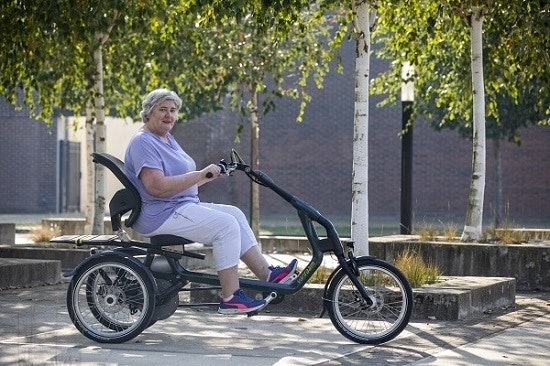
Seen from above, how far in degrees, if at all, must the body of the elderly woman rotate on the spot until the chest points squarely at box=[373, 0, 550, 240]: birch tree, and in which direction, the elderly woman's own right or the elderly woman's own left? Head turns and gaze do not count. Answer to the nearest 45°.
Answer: approximately 45° to the elderly woman's own left

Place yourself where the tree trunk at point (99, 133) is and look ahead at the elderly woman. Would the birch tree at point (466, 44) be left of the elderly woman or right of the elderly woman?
left

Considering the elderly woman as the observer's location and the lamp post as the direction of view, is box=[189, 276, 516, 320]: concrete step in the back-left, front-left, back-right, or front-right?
front-right

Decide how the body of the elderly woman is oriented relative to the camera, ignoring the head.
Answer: to the viewer's right

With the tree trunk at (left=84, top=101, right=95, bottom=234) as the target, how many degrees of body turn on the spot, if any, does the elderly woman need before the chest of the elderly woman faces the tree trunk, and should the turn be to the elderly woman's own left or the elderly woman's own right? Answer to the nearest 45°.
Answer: approximately 90° to the elderly woman's own left

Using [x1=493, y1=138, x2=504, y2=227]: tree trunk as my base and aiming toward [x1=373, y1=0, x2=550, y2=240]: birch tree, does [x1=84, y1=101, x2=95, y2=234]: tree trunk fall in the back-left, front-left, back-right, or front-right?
front-right

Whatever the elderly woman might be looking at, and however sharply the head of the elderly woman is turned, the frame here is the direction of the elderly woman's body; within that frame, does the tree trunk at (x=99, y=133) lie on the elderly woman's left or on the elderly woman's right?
on the elderly woman's left
